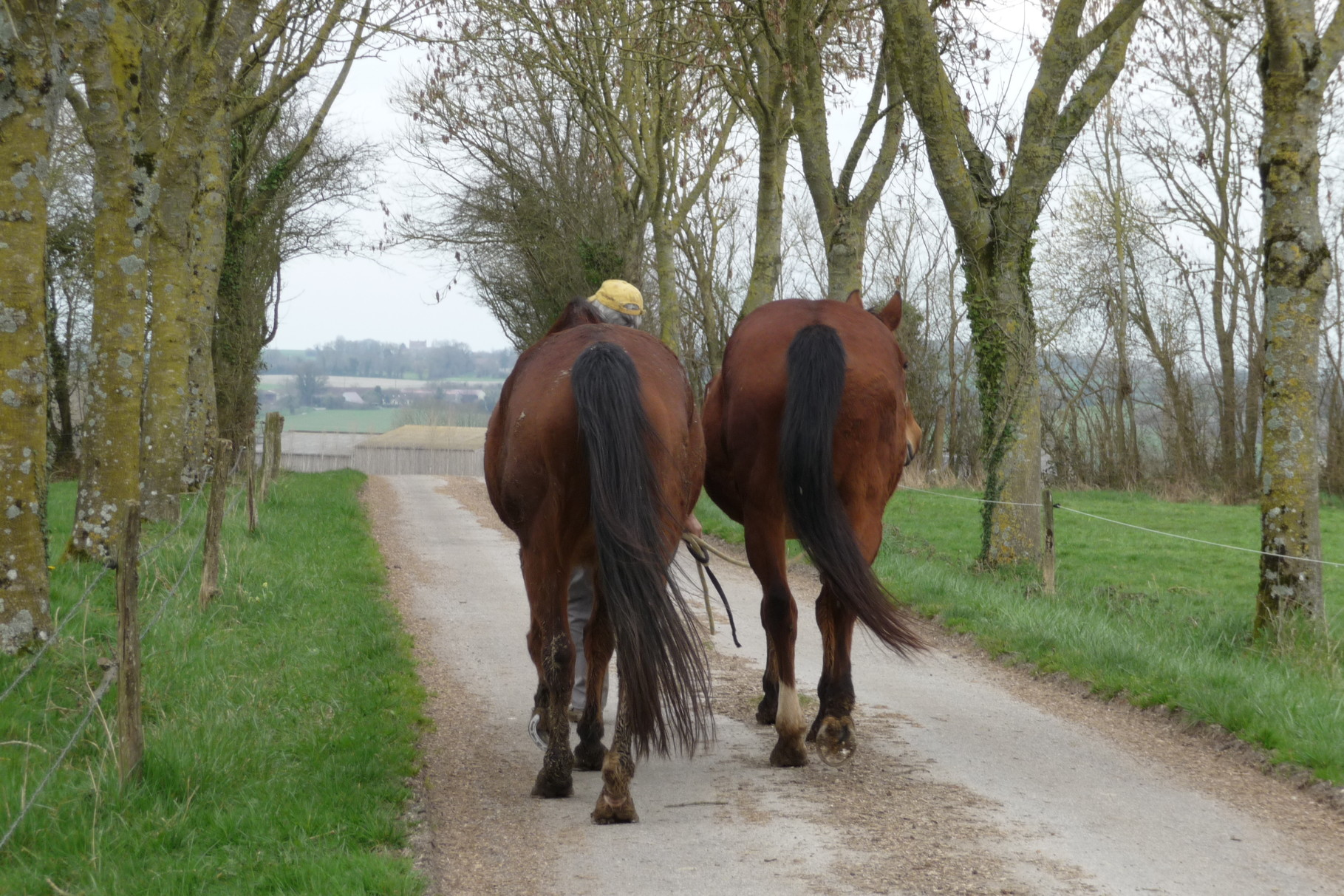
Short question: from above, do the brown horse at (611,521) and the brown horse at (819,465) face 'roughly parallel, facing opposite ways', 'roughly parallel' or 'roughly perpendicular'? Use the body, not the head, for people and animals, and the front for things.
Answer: roughly parallel

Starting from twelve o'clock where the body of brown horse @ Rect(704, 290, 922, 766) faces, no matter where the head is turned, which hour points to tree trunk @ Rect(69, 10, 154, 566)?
The tree trunk is roughly at 10 o'clock from the brown horse.

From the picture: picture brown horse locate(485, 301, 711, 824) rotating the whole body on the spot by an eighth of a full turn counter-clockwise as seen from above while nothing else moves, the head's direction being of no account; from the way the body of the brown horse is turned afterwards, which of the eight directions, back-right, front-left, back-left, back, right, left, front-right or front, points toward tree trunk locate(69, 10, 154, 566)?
front

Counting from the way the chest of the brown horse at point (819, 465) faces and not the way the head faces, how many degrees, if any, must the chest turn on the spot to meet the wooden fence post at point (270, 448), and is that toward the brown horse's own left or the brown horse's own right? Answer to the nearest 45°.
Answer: approximately 45° to the brown horse's own left

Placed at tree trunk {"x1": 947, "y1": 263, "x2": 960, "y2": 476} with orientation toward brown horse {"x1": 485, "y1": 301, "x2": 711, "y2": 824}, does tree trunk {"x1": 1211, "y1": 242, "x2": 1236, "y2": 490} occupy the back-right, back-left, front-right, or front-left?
front-left

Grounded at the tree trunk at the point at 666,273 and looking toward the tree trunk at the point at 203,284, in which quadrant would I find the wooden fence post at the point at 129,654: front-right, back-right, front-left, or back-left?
front-left

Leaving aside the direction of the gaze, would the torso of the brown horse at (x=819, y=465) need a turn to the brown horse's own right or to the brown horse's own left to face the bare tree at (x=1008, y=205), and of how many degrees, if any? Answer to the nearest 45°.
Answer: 0° — it already faces it

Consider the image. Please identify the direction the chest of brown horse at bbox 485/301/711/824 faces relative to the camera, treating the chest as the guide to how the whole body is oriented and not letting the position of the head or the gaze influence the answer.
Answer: away from the camera

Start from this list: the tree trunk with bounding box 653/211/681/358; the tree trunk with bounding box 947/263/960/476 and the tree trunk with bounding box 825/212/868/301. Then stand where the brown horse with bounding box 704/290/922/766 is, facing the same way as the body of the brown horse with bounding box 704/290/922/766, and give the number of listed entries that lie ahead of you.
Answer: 3

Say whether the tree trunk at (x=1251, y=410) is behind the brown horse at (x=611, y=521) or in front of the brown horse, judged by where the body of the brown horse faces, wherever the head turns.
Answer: in front

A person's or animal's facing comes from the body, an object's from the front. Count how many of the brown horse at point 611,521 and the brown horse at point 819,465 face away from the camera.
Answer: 2

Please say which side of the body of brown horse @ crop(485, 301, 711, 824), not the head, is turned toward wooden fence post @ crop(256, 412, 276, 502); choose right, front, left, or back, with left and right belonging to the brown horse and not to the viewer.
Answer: front

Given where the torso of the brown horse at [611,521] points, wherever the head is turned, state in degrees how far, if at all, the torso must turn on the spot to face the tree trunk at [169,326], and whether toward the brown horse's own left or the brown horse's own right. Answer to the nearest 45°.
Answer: approximately 45° to the brown horse's own left

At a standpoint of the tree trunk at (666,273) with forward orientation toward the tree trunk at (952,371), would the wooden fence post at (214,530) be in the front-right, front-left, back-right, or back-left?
back-right

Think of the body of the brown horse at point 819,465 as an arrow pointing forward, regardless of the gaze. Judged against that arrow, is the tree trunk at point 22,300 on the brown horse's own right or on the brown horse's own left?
on the brown horse's own left

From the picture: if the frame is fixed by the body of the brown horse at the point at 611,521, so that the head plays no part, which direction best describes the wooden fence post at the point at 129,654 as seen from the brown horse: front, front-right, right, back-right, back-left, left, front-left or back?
left

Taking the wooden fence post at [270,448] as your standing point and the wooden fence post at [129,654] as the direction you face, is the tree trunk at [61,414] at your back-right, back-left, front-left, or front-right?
back-right

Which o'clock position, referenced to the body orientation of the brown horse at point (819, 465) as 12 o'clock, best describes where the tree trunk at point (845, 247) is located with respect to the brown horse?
The tree trunk is roughly at 12 o'clock from the brown horse.

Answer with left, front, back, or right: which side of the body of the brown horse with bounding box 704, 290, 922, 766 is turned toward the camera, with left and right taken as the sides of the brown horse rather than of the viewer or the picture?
back

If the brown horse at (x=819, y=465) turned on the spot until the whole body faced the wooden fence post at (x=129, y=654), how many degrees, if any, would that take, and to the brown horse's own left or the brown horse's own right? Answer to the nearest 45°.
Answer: approximately 135° to the brown horse's own left

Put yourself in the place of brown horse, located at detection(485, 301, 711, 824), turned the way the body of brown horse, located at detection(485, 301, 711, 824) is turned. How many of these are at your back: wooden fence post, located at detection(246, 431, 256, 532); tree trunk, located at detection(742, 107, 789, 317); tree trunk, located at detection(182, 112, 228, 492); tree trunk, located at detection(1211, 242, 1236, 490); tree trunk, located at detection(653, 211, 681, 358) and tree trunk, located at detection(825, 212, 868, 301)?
0

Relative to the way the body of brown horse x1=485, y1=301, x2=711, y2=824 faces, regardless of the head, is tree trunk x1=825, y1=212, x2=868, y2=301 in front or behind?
in front
